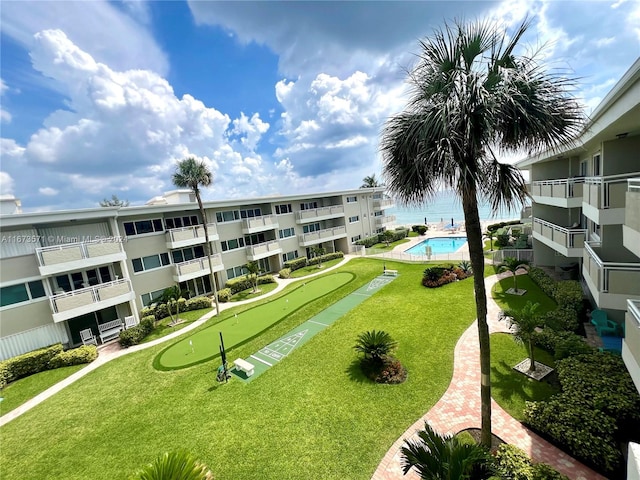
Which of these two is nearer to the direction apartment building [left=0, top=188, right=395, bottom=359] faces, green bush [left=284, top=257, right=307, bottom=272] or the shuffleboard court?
the shuffleboard court

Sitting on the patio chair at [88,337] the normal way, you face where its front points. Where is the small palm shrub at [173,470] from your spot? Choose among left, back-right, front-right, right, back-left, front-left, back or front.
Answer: front-right

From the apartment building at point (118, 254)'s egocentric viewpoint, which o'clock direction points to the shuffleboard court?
The shuffleboard court is roughly at 12 o'clock from the apartment building.

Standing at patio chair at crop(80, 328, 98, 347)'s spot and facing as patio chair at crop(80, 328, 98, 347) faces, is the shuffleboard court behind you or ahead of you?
ahead

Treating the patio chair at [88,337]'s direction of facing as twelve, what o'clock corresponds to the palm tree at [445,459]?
The palm tree is roughly at 1 o'clock from the patio chair.

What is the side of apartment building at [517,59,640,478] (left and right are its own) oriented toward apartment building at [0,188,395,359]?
front

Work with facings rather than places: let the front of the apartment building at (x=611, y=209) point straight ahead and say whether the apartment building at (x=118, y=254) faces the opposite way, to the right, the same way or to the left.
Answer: the opposite way

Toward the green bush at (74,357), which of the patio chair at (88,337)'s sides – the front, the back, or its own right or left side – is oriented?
right

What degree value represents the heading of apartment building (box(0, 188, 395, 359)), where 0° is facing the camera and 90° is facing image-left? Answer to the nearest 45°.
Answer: approximately 315°

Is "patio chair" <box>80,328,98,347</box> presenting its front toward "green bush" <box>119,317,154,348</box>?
yes

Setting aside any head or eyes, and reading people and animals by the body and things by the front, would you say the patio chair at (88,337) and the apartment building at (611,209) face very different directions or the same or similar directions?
very different directions

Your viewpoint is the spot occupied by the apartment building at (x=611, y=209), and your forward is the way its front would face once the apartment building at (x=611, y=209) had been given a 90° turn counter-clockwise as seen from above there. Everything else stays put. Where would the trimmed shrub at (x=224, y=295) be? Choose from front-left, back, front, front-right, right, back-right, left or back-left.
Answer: back-right

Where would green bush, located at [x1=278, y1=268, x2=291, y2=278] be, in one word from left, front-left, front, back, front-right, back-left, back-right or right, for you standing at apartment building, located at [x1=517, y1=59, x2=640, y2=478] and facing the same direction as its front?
front-right

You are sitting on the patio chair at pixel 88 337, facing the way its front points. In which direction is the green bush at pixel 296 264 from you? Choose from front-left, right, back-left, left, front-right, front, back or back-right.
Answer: front-left
